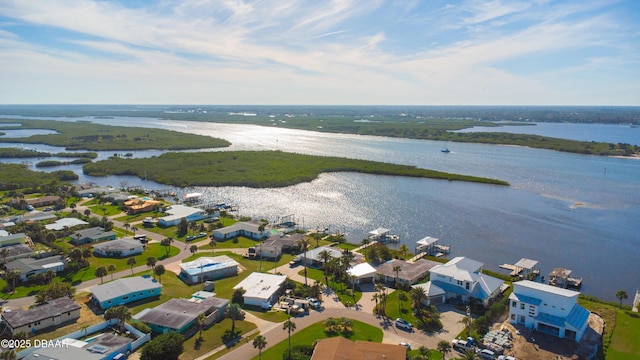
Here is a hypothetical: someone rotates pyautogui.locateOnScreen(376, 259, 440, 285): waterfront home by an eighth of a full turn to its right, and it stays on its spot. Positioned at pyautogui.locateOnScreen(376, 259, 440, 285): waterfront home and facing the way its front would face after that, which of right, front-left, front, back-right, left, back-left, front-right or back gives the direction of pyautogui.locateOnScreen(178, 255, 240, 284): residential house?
front-right

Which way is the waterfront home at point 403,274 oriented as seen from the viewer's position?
toward the camera

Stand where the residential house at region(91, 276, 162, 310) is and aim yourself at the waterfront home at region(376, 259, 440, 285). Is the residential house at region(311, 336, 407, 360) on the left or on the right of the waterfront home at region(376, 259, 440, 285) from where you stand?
right

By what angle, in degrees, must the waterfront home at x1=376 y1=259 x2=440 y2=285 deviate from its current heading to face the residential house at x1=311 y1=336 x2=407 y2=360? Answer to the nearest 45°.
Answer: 0° — it already faces it

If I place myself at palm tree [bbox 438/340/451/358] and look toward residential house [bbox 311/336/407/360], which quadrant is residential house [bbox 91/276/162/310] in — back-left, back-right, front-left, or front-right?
front-right

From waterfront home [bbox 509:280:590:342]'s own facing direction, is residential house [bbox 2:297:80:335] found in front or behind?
in front

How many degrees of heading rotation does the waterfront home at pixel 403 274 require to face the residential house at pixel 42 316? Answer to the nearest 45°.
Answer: approximately 45° to its right

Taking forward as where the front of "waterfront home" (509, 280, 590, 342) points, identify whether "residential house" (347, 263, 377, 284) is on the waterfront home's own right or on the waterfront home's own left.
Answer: on the waterfront home's own right

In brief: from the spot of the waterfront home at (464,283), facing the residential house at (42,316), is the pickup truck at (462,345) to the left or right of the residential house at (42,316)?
left

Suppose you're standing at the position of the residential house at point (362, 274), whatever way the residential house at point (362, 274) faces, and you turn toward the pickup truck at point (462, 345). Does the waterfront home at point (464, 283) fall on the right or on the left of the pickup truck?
left

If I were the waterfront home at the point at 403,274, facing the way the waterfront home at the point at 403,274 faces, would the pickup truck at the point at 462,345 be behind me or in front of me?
in front

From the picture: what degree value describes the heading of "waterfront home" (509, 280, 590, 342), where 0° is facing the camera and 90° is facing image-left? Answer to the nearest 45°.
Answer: approximately 45°

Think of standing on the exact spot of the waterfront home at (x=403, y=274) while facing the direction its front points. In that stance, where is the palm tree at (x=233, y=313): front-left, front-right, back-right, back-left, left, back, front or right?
front-right

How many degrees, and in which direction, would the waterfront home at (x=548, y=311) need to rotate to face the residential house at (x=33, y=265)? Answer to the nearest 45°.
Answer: approximately 45° to its right

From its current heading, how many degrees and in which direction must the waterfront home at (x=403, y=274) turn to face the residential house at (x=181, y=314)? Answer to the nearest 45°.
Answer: approximately 45° to its right
